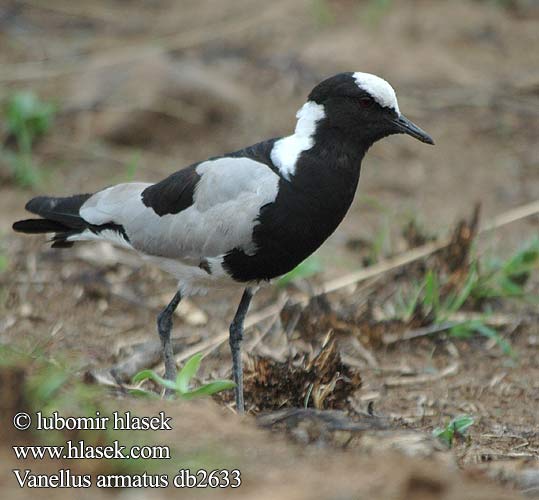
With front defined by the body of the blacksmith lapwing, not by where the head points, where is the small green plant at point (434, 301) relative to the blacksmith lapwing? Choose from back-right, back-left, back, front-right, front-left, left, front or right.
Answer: front-left

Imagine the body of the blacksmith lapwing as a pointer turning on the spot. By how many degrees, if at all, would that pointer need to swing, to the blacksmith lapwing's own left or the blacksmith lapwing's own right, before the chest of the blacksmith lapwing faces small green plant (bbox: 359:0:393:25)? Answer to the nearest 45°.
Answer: approximately 90° to the blacksmith lapwing's own left

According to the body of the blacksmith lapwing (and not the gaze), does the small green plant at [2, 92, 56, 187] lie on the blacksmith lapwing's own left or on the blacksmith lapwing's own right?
on the blacksmith lapwing's own left

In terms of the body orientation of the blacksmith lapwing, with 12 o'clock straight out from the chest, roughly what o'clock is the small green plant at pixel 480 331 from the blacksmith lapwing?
The small green plant is roughly at 11 o'clock from the blacksmith lapwing.

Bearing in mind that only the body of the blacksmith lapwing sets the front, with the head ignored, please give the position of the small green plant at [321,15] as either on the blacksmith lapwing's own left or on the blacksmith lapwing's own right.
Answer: on the blacksmith lapwing's own left

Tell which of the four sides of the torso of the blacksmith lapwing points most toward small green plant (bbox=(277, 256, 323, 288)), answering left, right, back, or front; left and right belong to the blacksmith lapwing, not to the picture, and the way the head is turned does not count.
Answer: left

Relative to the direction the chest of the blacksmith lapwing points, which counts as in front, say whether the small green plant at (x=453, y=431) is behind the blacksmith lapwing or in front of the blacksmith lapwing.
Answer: in front

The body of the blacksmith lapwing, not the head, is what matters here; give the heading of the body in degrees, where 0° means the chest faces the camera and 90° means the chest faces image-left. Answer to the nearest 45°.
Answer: approximately 270°
